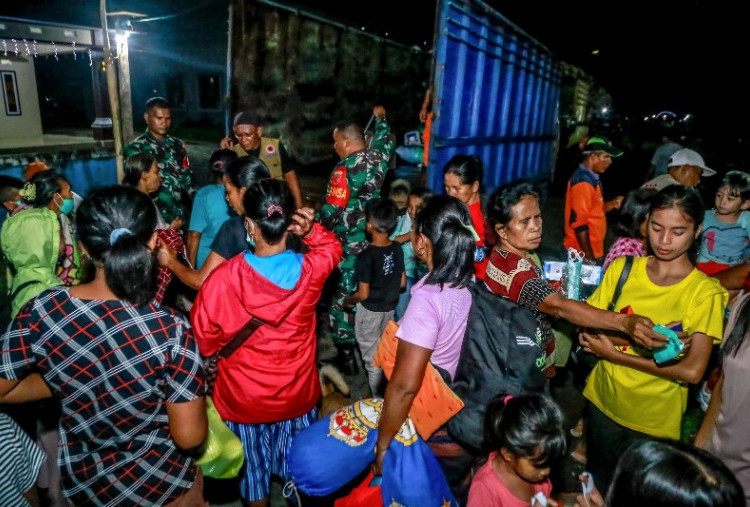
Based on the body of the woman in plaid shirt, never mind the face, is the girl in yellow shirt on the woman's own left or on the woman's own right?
on the woman's own right

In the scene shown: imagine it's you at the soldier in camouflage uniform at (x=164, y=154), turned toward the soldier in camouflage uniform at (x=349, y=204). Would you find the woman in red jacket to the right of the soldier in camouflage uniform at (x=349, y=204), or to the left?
right

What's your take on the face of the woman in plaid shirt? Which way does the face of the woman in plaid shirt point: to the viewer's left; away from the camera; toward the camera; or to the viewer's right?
away from the camera

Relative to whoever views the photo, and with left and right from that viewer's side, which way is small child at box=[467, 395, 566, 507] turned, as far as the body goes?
facing the viewer and to the right of the viewer

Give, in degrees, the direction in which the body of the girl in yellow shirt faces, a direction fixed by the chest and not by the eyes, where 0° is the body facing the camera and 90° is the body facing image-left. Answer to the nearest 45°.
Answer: approximately 45°

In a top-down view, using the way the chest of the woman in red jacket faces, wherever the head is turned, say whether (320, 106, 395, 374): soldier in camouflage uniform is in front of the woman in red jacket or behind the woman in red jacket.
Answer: in front

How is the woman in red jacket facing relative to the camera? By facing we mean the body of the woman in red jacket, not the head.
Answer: away from the camera

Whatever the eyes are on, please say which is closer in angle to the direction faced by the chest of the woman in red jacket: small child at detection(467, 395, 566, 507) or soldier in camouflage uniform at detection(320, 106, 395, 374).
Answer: the soldier in camouflage uniform

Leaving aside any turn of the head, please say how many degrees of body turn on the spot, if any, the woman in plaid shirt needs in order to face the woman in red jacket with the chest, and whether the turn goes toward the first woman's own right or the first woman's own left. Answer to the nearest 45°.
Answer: approximately 45° to the first woman's own right

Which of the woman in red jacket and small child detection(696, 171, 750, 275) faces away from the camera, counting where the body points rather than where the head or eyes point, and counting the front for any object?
the woman in red jacket

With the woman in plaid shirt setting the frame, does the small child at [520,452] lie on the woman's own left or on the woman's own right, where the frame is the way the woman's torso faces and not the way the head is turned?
on the woman's own right

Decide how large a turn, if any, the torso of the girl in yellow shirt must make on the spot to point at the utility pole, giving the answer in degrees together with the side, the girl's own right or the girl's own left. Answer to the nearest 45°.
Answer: approximately 45° to the girl's own right

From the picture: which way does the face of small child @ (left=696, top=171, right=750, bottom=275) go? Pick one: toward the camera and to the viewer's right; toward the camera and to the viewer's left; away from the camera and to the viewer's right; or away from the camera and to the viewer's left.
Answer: toward the camera and to the viewer's left

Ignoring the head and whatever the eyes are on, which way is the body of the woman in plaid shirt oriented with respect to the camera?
away from the camera

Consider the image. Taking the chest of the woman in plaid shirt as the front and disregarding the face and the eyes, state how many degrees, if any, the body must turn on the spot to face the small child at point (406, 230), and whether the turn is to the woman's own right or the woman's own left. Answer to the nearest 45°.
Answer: approximately 45° to the woman's own right

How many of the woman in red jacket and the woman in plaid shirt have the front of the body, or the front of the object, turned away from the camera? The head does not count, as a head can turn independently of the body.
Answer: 2

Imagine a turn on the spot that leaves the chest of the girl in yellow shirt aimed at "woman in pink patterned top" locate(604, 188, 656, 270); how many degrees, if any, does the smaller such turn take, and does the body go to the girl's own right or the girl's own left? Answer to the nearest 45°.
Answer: approximately 135° to the girl's own right

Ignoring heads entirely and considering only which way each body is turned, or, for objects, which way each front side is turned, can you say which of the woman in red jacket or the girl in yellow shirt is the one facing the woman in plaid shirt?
the girl in yellow shirt
